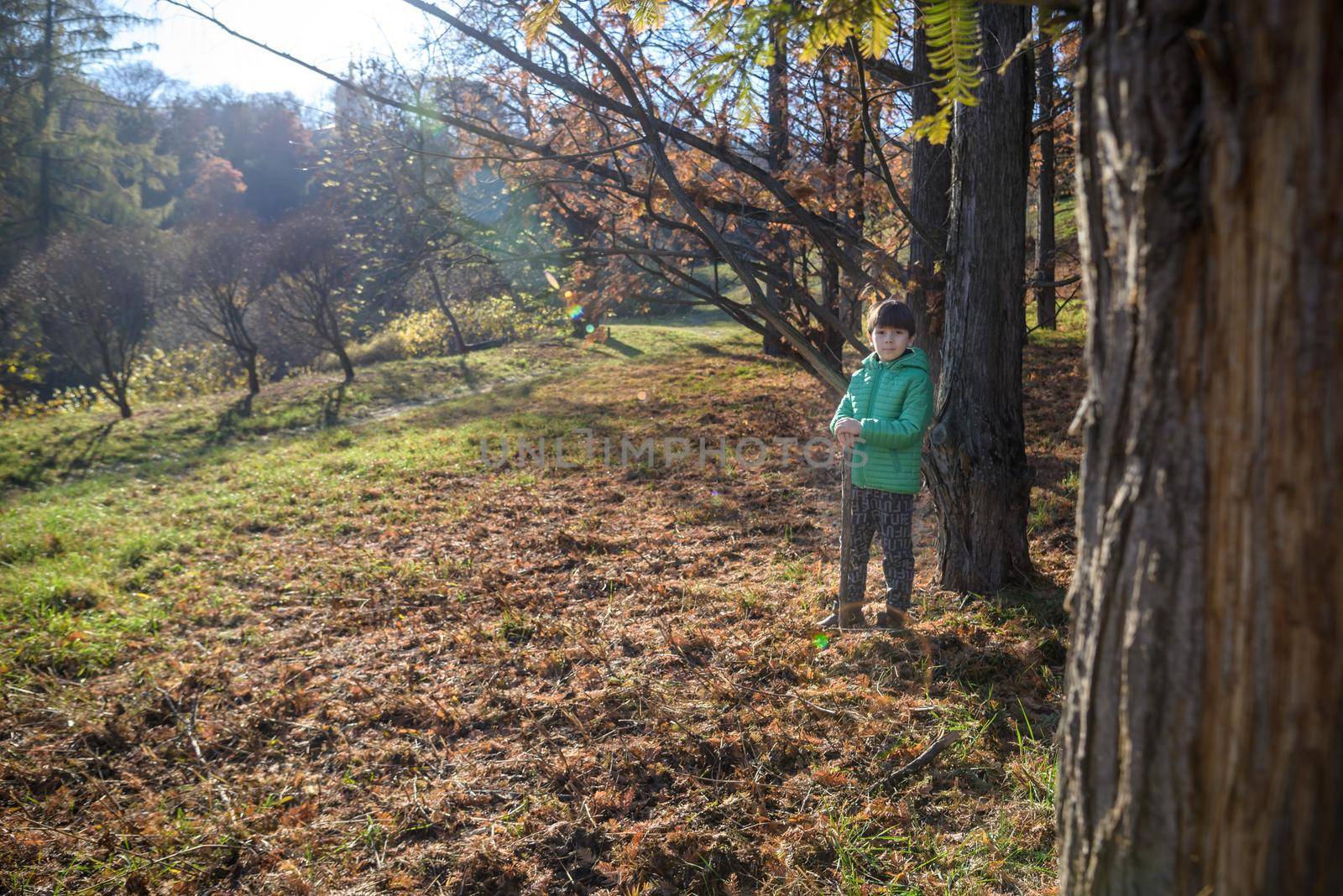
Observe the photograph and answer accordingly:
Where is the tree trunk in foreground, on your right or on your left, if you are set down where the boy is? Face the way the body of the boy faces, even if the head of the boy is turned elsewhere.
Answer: on your left

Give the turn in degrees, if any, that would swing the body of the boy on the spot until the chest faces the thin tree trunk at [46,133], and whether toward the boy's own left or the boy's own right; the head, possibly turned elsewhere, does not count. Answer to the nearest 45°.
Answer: approximately 90° to the boy's own right

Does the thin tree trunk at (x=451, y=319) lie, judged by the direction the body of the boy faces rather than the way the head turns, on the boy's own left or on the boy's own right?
on the boy's own right

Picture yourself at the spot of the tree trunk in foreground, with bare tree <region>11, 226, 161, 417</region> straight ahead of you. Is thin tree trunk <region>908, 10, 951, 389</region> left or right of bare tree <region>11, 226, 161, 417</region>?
right

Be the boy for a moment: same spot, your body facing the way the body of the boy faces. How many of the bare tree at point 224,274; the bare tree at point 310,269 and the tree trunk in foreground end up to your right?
2

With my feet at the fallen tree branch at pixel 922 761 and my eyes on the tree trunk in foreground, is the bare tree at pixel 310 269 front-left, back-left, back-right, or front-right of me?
back-right

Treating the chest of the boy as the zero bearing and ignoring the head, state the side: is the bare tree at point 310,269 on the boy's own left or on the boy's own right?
on the boy's own right

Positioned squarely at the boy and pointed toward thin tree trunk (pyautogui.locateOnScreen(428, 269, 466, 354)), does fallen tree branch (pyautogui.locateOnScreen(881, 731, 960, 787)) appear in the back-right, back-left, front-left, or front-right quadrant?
back-left

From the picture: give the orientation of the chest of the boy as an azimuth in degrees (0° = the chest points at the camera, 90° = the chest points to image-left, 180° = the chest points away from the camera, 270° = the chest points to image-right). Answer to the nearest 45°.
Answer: approximately 45°

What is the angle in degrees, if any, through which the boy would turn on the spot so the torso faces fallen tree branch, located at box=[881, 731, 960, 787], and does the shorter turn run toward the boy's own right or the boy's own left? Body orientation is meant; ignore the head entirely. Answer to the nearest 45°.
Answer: approximately 45° to the boy's own left

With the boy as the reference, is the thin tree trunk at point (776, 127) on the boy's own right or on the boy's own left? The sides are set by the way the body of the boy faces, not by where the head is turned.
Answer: on the boy's own right
